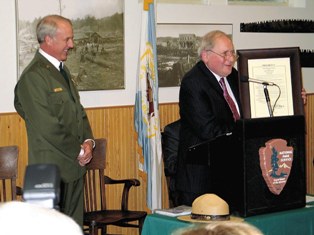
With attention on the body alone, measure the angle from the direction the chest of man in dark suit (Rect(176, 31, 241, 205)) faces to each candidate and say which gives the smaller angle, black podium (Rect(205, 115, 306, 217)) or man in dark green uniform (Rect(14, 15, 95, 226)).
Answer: the black podium

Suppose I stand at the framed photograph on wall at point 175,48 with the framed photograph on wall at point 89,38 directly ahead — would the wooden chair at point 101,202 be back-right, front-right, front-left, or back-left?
front-left

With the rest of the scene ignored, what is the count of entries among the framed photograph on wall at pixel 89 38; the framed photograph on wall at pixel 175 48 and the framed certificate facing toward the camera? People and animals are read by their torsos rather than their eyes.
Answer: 3

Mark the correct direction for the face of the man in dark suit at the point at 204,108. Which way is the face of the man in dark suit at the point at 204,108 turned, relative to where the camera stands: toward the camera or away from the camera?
toward the camera

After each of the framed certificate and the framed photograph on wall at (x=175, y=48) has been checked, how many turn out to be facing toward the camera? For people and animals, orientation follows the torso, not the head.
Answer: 2

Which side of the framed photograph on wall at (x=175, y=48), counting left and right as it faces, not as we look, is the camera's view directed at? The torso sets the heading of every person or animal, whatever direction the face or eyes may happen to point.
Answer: front

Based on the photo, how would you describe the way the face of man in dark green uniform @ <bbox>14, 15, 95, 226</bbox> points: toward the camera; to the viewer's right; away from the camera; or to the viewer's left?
to the viewer's right

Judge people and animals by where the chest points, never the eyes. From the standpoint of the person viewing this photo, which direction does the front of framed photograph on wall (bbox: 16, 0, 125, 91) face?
facing the viewer

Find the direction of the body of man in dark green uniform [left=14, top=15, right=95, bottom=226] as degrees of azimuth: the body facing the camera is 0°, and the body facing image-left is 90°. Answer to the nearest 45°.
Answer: approximately 315°

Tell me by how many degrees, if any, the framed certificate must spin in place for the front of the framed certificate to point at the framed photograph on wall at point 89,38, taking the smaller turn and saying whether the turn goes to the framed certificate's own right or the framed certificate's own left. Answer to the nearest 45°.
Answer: approximately 135° to the framed certificate's own right

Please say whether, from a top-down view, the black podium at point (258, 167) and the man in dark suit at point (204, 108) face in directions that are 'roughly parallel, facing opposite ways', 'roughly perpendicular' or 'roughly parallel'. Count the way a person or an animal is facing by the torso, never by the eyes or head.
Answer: roughly parallel

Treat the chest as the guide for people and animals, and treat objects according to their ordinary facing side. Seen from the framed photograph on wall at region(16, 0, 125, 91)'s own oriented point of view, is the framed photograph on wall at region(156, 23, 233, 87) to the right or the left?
on its left

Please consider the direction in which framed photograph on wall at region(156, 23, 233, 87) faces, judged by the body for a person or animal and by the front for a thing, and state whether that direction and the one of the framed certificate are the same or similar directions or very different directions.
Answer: same or similar directions
